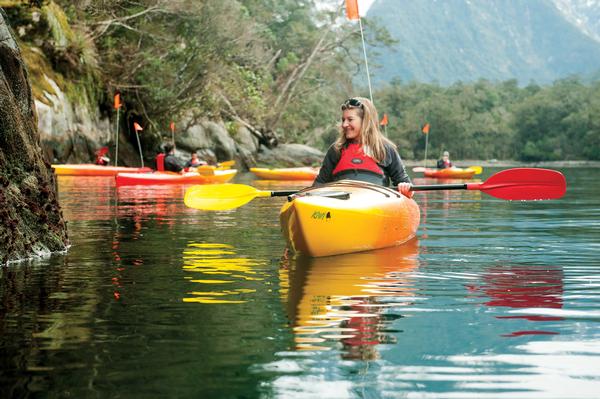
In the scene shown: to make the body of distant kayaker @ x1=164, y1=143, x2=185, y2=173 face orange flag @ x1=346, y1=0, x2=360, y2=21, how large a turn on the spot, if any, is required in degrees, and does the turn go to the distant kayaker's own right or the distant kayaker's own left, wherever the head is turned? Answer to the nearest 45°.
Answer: approximately 45° to the distant kayaker's own right

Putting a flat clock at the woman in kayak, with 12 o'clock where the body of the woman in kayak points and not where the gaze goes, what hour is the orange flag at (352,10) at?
The orange flag is roughly at 6 o'clock from the woman in kayak.

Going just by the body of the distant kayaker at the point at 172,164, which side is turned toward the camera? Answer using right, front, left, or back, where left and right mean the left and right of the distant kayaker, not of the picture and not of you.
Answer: right

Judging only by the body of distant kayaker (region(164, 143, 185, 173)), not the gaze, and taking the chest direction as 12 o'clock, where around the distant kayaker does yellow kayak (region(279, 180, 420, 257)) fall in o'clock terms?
The yellow kayak is roughly at 3 o'clock from the distant kayaker.

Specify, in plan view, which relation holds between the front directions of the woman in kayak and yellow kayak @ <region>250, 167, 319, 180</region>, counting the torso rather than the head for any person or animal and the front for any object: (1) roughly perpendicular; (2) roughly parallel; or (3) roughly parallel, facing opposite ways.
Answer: roughly perpendicular

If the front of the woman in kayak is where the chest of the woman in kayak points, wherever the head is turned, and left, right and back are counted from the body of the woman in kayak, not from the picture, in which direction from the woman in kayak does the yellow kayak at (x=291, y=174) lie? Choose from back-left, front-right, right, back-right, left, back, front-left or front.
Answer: back

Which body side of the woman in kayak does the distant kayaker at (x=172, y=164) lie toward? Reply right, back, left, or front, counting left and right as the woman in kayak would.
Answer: back

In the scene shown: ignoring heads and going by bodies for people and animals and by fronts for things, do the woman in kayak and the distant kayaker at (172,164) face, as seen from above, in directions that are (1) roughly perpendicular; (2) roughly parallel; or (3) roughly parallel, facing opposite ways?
roughly perpendicular

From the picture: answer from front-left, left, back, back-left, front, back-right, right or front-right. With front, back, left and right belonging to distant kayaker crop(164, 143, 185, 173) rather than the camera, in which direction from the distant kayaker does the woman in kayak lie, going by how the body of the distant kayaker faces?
right
